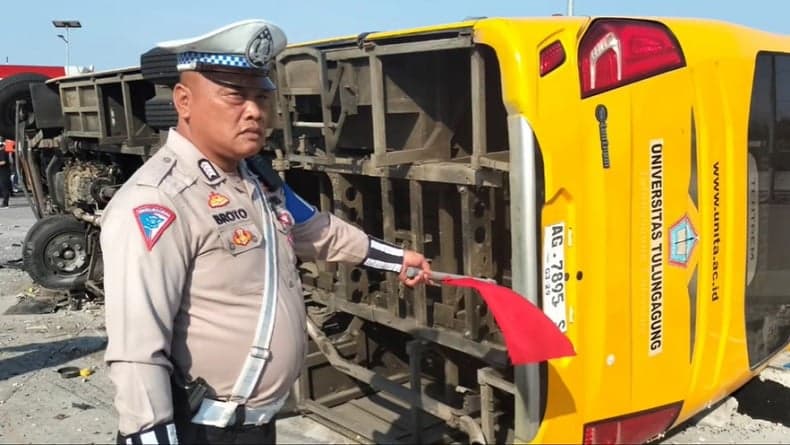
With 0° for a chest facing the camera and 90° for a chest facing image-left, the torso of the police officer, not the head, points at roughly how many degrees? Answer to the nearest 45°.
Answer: approximately 315°

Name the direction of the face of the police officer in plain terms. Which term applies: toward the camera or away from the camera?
toward the camera
